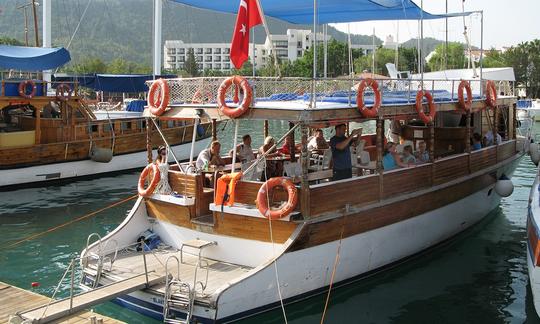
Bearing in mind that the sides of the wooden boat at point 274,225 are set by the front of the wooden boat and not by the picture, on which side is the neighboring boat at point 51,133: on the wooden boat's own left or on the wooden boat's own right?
on the wooden boat's own left

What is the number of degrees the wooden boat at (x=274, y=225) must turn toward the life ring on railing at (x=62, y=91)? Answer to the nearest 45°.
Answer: approximately 90° to its left

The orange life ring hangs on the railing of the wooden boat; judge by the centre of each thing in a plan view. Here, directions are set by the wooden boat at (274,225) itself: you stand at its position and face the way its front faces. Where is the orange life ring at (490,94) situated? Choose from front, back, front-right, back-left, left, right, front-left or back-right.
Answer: front

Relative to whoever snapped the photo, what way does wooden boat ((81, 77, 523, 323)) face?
facing away from the viewer and to the right of the viewer
